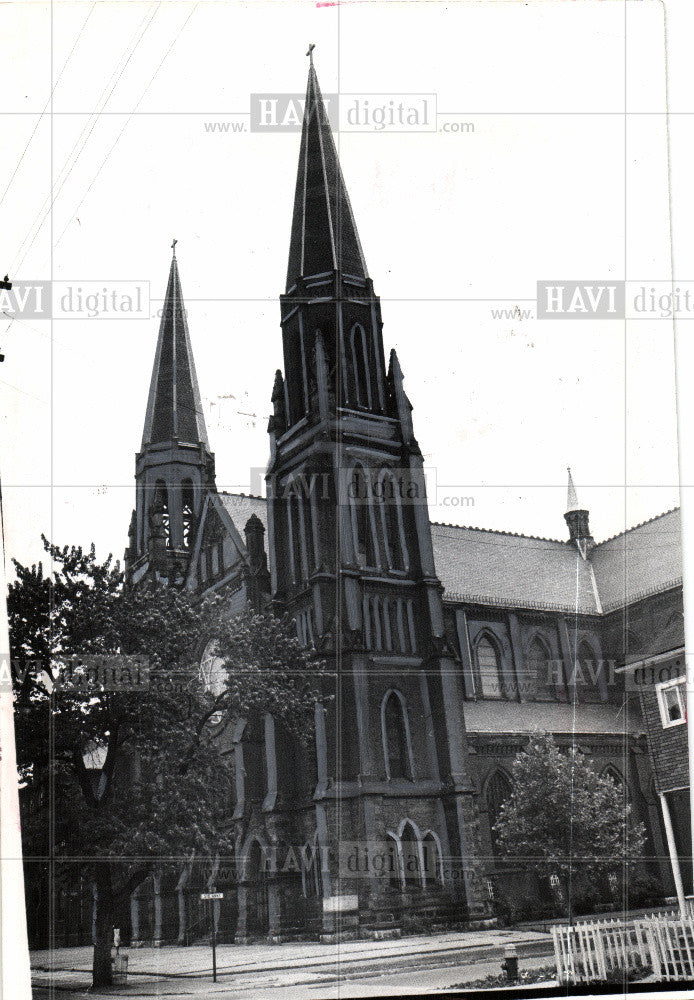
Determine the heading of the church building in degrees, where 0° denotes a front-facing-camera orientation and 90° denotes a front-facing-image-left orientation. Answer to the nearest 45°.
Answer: approximately 45°

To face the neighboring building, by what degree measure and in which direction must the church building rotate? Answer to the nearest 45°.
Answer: approximately 135° to its left
